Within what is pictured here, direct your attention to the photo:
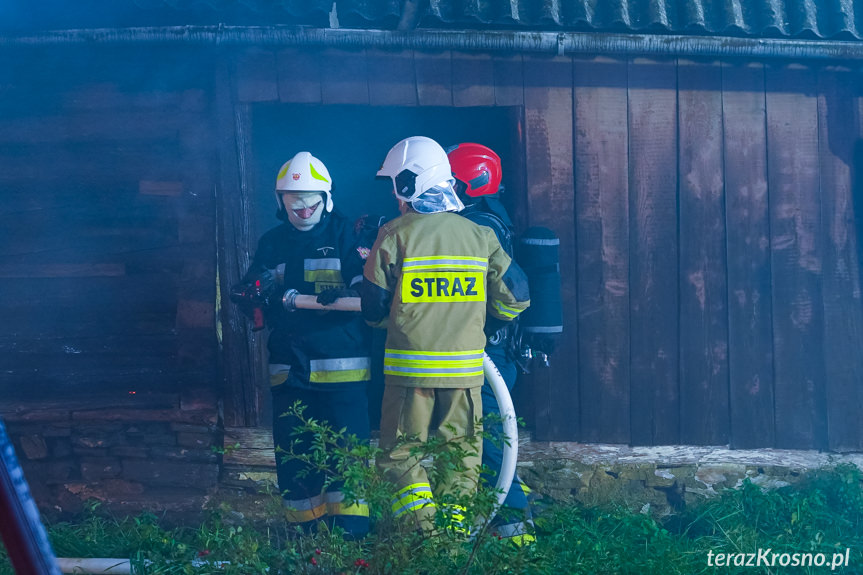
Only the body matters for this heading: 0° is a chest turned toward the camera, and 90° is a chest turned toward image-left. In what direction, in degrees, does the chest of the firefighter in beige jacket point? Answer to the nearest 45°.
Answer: approximately 180°

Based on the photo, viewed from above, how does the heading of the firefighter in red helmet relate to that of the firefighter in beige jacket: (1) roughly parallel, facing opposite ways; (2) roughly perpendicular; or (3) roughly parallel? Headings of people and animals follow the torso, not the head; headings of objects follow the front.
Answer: roughly perpendicular

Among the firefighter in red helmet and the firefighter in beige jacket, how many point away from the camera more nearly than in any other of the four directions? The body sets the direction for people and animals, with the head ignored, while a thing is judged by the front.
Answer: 1

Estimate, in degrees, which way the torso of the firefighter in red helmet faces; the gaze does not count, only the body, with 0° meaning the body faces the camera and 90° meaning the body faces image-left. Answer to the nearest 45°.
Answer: approximately 90°

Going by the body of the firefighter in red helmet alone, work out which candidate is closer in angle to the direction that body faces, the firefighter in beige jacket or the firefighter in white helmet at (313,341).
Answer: the firefighter in white helmet

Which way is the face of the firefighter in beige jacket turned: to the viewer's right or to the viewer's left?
to the viewer's left

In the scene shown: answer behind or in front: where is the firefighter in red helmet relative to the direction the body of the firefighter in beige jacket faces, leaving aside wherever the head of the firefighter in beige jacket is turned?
in front
